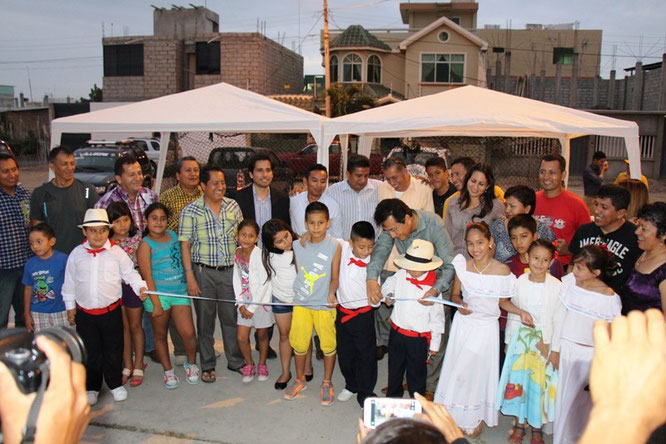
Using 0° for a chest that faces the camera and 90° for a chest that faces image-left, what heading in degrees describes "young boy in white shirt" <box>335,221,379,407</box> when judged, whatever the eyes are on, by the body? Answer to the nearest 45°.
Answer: approximately 0°

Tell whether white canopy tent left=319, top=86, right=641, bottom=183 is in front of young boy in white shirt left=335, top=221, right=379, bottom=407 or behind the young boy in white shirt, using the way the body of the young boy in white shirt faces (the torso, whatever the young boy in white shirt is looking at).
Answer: behind

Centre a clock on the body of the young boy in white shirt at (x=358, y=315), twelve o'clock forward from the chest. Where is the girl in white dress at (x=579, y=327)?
The girl in white dress is roughly at 10 o'clock from the young boy in white shirt.

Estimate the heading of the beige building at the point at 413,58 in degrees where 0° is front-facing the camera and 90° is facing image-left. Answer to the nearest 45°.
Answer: approximately 0°

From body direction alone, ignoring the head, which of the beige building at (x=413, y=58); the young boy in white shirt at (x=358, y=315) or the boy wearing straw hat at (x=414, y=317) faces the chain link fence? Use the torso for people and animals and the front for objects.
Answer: the beige building

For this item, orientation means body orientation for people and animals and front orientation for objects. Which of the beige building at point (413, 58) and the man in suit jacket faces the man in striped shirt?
the beige building

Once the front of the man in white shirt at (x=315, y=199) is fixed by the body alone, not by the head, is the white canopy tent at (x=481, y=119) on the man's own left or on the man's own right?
on the man's own left
